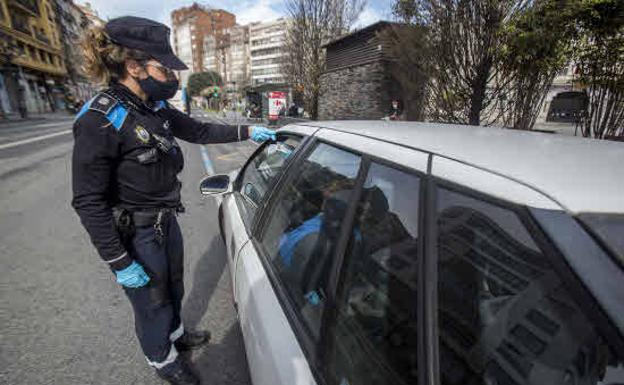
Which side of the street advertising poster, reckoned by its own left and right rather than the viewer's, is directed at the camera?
front

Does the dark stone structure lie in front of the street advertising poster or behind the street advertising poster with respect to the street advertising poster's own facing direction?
in front

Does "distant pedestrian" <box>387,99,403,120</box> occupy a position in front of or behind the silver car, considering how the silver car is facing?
in front

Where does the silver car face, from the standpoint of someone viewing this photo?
facing away from the viewer and to the left of the viewer

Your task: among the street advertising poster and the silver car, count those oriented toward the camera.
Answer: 1

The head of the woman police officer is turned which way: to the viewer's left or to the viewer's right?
to the viewer's right

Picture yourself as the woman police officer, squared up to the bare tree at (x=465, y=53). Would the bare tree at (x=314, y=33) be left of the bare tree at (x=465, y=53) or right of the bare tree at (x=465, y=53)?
left

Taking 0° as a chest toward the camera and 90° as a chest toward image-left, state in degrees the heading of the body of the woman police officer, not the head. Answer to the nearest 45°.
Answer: approximately 315°

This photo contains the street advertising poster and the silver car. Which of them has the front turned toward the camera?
the street advertising poster

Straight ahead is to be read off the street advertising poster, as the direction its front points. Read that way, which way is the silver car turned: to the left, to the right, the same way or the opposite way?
the opposite way

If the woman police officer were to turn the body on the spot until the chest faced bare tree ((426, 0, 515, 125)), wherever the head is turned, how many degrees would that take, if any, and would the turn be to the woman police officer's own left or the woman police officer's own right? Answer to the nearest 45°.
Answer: approximately 45° to the woman police officer's own left

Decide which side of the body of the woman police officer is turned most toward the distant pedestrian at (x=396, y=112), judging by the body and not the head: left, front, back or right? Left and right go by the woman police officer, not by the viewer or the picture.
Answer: left

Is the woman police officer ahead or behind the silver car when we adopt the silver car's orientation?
ahead

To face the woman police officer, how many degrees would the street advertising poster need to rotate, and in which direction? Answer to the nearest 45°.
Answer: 0° — it already faces them
